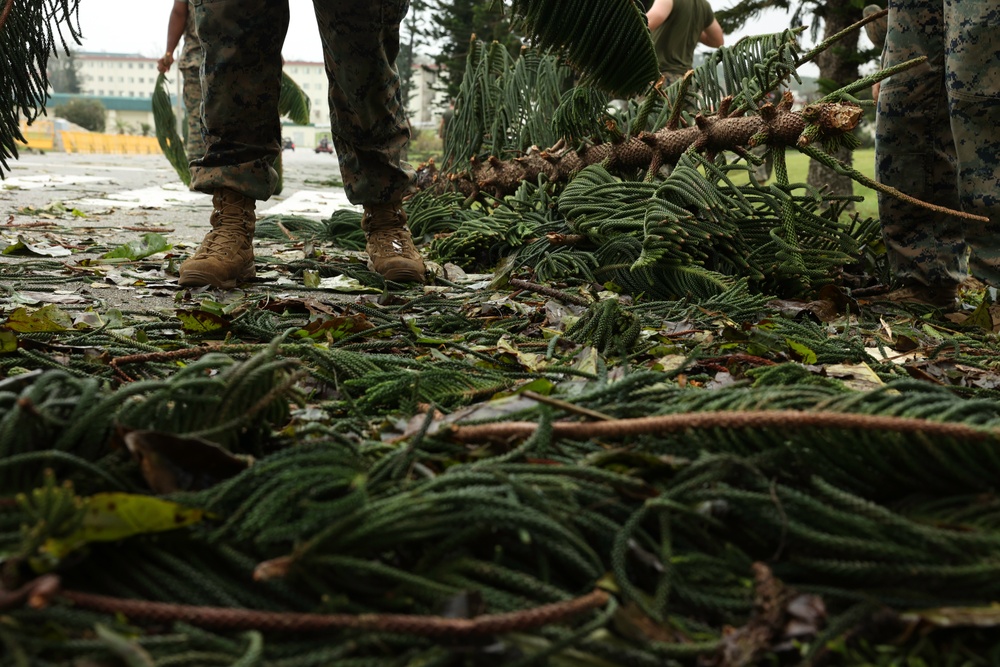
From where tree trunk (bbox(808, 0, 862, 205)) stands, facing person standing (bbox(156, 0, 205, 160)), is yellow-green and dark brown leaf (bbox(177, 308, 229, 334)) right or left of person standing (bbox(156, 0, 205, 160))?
left

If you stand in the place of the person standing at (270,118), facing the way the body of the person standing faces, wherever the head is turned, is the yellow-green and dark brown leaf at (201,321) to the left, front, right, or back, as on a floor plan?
front

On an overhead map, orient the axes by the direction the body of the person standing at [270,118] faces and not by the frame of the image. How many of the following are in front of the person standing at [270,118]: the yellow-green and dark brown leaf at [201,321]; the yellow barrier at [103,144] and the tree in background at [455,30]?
1

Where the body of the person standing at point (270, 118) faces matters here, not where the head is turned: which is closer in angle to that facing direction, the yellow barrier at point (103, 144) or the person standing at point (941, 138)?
the person standing

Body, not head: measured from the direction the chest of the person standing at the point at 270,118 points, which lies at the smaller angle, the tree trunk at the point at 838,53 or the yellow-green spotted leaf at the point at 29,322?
the yellow-green spotted leaf

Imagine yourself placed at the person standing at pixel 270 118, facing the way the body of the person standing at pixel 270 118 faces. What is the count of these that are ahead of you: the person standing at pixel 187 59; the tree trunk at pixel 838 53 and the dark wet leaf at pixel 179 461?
1

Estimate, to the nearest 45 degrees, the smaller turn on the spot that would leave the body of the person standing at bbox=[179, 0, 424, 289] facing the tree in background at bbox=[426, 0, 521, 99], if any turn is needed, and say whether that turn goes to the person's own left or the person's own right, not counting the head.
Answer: approximately 180°

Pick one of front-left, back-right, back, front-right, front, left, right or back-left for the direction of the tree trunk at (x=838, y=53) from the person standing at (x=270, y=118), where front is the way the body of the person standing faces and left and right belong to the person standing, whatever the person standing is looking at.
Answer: back-left

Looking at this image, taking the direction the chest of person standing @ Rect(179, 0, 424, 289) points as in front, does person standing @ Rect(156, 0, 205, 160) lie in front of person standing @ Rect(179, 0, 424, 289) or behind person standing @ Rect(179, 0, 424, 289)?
behind

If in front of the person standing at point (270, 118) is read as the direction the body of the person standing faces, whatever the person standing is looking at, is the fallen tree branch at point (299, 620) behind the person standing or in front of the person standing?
in front

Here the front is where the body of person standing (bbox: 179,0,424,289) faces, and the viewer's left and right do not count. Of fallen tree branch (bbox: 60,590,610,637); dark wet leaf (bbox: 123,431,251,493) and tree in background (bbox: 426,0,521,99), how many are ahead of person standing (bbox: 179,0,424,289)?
2

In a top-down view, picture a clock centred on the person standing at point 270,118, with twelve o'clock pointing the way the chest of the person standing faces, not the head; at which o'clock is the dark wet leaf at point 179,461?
The dark wet leaf is roughly at 12 o'clock from the person standing.

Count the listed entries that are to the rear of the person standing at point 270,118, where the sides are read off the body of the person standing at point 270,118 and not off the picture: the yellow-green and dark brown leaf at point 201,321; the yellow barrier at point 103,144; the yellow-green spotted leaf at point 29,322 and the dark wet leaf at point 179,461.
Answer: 1

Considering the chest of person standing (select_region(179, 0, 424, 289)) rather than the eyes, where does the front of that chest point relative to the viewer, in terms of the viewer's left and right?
facing the viewer

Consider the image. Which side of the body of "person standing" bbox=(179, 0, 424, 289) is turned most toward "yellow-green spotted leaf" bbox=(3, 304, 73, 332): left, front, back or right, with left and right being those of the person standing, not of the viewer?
front

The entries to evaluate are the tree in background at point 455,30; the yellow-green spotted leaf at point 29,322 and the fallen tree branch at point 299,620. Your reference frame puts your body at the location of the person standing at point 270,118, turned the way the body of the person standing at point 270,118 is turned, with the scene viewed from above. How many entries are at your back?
1

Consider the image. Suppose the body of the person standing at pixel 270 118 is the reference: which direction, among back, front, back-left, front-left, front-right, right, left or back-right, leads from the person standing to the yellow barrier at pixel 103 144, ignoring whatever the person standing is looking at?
back
